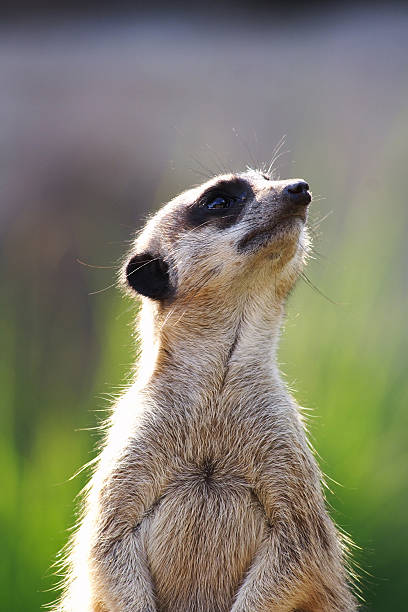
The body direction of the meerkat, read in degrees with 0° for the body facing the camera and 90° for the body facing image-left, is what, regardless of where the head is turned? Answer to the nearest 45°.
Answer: approximately 0°
